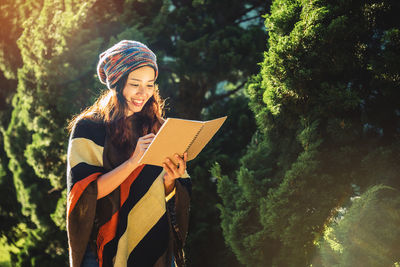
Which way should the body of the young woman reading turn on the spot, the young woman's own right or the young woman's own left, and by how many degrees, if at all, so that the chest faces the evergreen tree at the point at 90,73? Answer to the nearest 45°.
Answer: approximately 135° to the young woman's own left

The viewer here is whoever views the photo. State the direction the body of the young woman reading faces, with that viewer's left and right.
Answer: facing the viewer and to the right of the viewer

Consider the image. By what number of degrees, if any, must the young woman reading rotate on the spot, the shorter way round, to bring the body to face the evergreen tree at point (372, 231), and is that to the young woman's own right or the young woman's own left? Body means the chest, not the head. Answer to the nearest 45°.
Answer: approximately 45° to the young woman's own left
